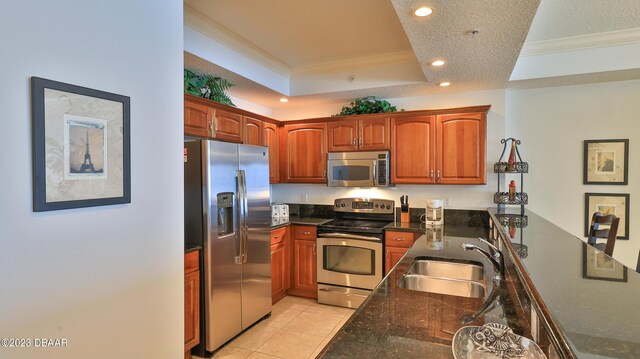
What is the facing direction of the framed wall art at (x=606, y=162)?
toward the camera

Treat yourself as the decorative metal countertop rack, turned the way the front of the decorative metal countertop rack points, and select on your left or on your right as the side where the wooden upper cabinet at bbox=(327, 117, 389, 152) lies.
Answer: on your right

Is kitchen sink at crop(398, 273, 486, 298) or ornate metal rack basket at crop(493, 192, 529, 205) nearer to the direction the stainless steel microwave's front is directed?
the kitchen sink

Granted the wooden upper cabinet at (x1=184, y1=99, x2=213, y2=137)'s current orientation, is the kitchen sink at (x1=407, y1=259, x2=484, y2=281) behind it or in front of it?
in front

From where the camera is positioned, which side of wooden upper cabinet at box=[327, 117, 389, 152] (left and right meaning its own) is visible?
front

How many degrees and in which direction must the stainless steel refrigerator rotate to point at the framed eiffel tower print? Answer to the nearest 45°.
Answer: approximately 90° to its right

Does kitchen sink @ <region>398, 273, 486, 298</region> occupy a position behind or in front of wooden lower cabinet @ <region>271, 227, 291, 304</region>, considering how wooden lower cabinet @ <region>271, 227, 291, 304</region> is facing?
in front

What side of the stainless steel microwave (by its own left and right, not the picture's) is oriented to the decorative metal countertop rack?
left

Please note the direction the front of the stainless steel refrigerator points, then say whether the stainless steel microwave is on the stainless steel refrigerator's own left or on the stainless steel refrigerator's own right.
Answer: on the stainless steel refrigerator's own left

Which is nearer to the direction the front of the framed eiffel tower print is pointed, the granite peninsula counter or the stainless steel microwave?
the granite peninsula counter

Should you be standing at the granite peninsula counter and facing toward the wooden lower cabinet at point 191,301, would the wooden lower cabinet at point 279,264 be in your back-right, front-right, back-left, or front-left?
front-right

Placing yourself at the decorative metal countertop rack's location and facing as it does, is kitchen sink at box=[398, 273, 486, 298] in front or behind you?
in front

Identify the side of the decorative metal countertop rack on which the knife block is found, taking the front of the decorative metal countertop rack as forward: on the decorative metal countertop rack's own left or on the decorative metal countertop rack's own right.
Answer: on the decorative metal countertop rack's own right

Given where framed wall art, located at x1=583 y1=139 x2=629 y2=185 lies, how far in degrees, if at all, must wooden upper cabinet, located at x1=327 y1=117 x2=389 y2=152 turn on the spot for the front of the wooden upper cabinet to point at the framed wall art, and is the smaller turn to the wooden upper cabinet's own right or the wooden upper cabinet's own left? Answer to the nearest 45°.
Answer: approximately 90° to the wooden upper cabinet's own left
